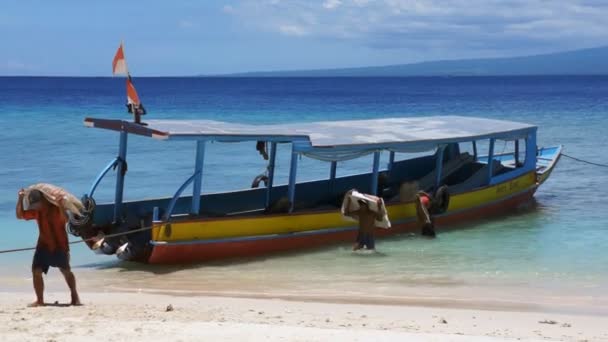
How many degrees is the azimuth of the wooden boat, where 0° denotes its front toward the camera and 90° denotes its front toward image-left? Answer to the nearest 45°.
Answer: approximately 225°

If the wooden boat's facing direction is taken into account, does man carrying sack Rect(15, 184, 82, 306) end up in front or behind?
behind
